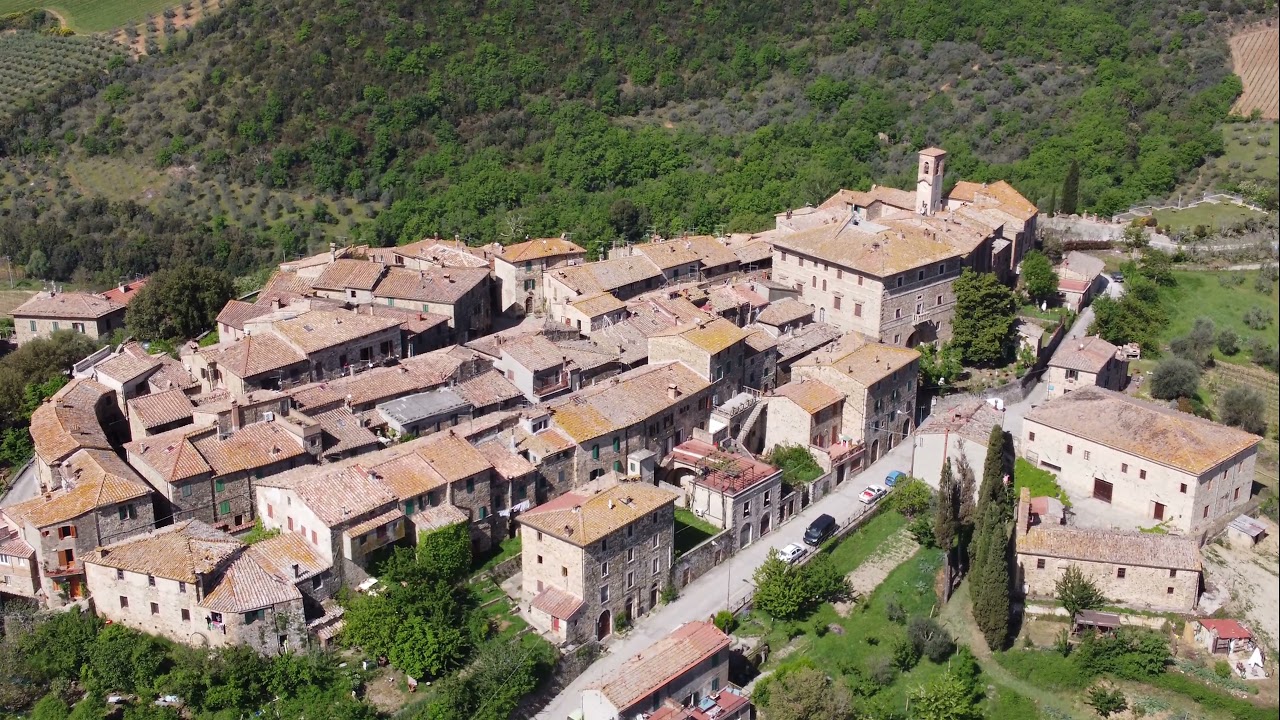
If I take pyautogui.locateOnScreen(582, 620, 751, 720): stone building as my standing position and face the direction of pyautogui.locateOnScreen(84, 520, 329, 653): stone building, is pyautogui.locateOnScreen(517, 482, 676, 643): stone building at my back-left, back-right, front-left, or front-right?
front-right

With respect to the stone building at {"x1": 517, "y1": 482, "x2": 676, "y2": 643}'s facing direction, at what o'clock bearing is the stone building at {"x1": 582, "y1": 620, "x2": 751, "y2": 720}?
the stone building at {"x1": 582, "y1": 620, "x2": 751, "y2": 720} is roughly at 12 o'clock from the stone building at {"x1": 517, "y1": 482, "x2": 676, "y2": 643}.

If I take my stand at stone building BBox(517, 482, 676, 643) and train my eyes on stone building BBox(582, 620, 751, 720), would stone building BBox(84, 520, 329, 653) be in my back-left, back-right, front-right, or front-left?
back-right

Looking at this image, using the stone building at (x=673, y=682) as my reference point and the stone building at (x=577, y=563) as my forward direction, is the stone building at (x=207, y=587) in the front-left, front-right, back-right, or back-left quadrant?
front-left

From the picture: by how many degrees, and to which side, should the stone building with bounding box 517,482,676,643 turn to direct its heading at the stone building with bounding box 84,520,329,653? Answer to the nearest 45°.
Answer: approximately 135° to its right
